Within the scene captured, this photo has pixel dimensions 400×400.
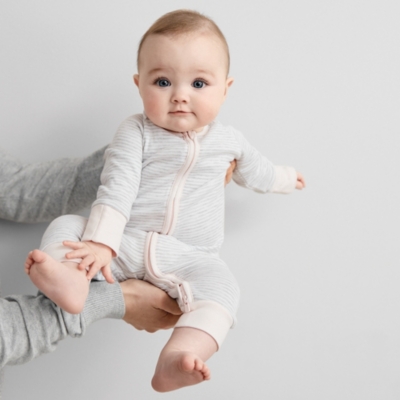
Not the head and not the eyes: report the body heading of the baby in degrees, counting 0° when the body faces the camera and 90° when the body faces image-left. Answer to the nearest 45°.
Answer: approximately 0°
